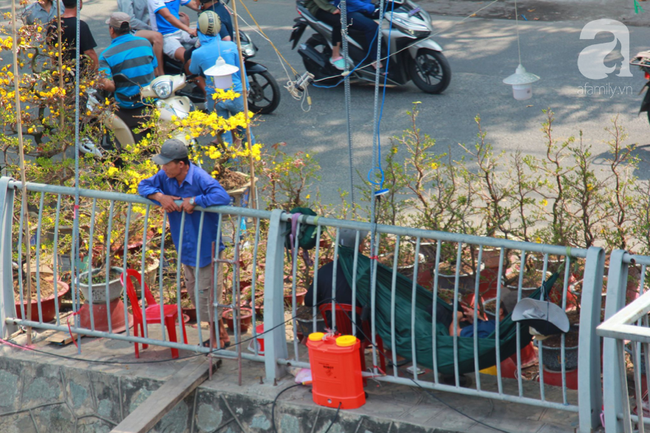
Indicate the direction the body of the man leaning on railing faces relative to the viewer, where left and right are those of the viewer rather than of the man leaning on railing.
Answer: facing the viewer and to the left of the viewer

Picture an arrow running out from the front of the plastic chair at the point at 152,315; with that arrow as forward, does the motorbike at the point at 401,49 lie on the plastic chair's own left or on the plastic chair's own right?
on the plastic chair's own left

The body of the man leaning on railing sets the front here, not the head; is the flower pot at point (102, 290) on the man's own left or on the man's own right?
on the man's own right

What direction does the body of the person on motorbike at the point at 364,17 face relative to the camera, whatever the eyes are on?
to the viewer's right

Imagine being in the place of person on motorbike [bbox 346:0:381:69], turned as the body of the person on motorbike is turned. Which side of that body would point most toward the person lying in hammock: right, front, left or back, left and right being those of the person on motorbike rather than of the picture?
right

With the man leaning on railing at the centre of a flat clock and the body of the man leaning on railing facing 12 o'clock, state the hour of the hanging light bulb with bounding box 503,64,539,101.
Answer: The hanging light bulb is roughly at 7 o'clock from the man leaning on railing.

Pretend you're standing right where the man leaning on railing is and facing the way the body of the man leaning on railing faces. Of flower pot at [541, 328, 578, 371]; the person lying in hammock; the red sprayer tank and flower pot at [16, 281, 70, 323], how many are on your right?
1

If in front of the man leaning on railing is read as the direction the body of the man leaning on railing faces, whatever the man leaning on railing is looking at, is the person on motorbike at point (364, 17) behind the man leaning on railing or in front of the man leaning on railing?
behind

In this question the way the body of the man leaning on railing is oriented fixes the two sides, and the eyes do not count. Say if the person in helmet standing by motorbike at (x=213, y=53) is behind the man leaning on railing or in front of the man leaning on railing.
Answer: behind

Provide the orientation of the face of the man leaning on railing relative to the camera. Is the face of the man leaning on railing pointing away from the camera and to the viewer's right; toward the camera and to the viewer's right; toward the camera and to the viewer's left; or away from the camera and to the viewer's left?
toward the camera and to the viewer's left
